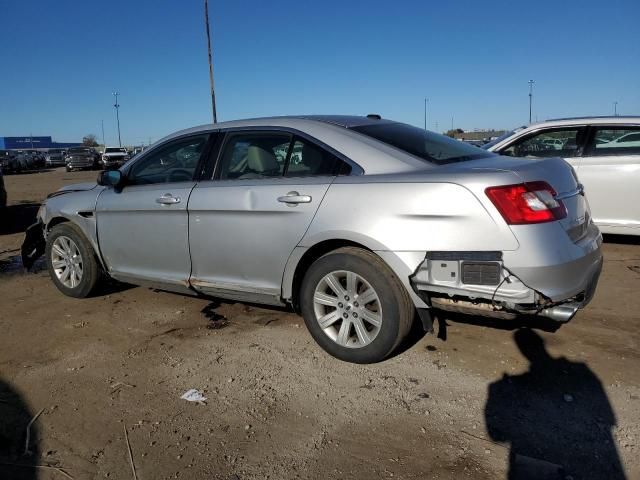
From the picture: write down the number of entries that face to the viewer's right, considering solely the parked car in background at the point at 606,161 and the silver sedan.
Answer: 0

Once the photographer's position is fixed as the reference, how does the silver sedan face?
facing away from the viewer and to the left of the viewer

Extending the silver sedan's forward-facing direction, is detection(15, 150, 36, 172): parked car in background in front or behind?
in front

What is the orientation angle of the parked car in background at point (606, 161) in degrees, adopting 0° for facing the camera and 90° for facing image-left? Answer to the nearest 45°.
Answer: approximately 90°

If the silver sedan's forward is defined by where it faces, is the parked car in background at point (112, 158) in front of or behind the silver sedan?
in front

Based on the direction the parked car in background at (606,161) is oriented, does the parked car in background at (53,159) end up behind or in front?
in front

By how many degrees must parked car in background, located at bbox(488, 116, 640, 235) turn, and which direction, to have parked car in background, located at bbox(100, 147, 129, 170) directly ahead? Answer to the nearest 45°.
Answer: approximately 45° to its right

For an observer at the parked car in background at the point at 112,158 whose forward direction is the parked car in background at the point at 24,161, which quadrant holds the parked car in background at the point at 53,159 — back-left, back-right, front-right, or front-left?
front-right

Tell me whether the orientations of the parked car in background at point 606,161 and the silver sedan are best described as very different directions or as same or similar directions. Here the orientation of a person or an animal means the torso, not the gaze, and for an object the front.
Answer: same or similar directions

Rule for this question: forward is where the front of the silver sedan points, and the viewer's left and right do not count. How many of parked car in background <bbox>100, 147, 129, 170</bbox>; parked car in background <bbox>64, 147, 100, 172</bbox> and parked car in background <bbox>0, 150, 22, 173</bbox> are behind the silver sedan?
0

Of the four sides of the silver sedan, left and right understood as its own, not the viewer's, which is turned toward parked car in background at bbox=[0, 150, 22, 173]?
front
